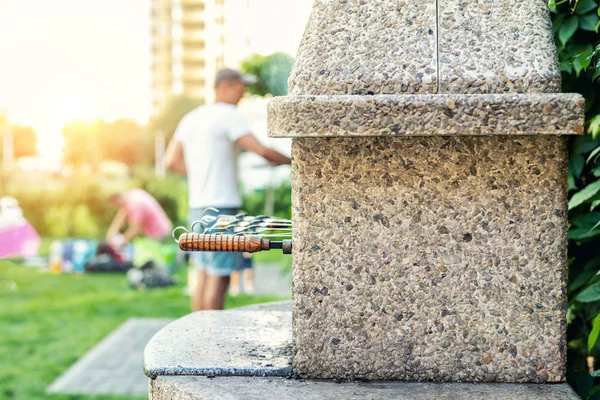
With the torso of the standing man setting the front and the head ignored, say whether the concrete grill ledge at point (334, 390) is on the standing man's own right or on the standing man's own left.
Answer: on the standing man's own right

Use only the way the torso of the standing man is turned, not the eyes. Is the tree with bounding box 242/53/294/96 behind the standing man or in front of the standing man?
in front

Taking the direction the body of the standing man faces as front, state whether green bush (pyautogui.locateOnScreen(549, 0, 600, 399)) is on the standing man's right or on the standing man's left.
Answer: on the standing man's right

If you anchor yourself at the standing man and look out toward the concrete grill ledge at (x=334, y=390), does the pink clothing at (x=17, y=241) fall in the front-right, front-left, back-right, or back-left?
back-right

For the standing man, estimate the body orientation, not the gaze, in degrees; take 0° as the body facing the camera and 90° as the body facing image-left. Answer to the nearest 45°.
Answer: approximately 225°

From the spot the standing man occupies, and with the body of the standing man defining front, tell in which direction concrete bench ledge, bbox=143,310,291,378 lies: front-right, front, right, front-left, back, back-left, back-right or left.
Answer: back-right
